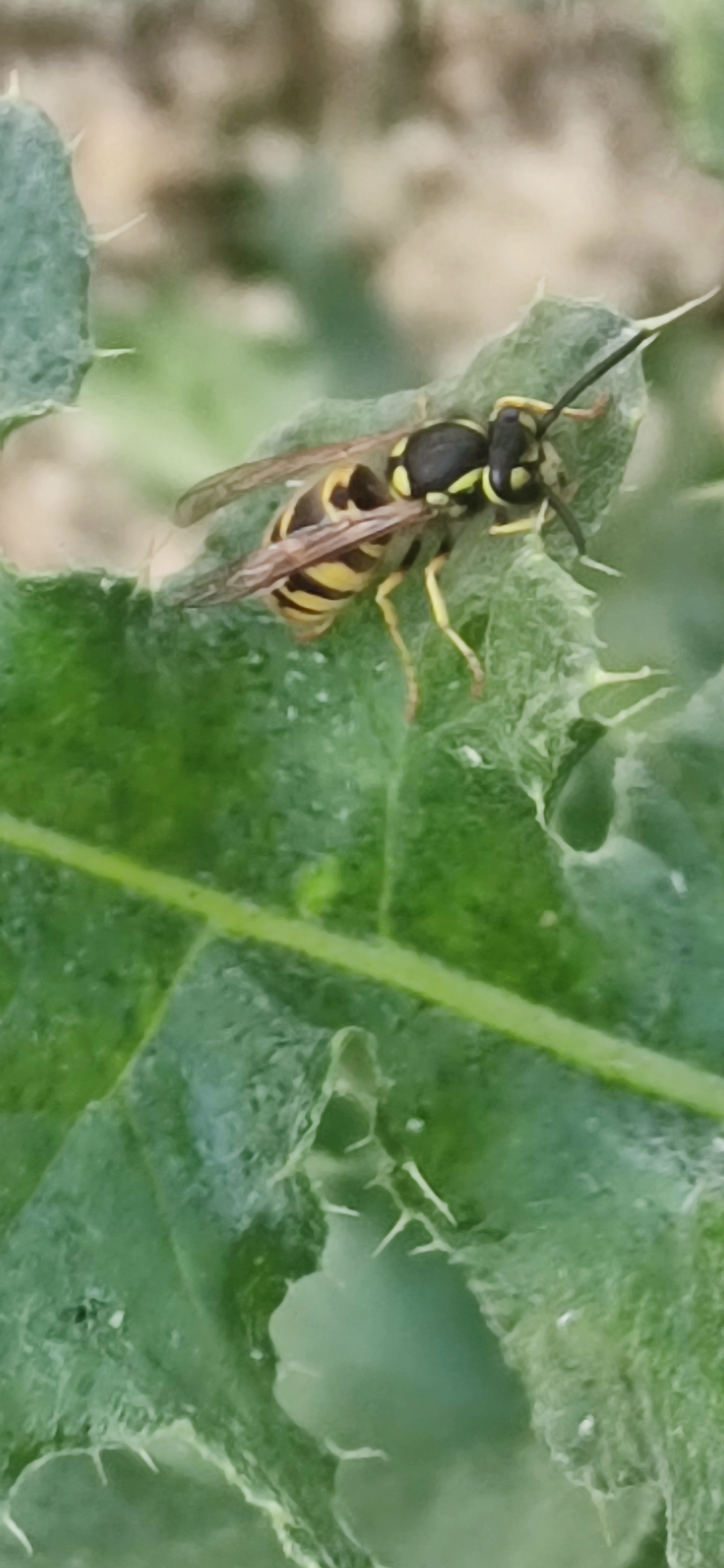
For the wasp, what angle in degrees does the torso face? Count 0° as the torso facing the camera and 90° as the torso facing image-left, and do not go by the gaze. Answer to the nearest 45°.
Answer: approximately 270°
